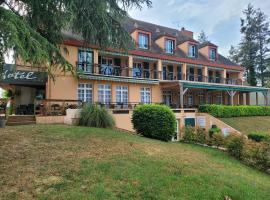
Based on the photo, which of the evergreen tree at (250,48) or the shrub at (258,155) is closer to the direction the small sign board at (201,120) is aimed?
the shrub

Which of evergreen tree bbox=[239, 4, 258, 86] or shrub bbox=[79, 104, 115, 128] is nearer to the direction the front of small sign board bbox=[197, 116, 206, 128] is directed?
the shrub

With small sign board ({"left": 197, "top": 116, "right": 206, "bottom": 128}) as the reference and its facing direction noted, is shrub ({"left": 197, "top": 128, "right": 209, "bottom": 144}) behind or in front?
in front

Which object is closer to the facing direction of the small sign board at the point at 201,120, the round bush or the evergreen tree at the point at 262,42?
the round bush

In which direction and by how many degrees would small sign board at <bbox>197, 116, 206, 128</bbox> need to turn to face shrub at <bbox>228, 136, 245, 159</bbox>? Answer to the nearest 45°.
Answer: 0° — it already faces it

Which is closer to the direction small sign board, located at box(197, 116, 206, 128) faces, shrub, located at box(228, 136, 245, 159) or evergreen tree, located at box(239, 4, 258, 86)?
the shrub

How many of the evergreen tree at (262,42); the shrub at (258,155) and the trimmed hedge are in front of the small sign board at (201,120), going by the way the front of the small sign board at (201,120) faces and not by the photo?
1

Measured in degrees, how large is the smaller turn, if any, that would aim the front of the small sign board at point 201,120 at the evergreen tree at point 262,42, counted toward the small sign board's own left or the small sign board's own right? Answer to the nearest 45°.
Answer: approximately 135° to the small sign board's own left

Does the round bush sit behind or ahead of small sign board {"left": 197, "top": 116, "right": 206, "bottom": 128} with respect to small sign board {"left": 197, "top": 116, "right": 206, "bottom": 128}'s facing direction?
ahead

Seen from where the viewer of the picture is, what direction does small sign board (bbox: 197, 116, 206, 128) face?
facing the viewer

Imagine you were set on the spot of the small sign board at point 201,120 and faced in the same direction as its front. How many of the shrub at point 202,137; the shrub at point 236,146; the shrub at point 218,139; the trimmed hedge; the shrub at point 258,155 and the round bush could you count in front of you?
5
